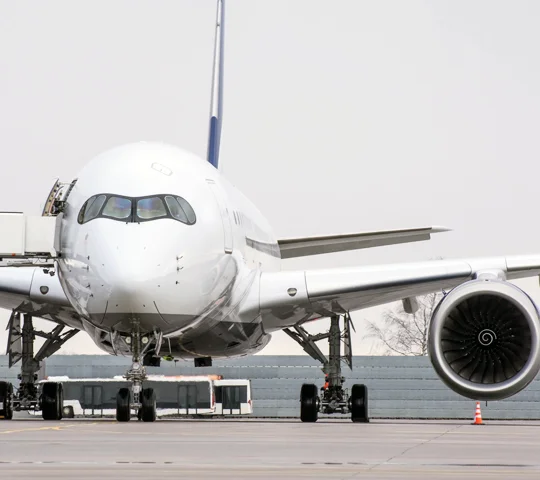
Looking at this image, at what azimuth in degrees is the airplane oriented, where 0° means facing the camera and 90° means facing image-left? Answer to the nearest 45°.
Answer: approximately 0°
